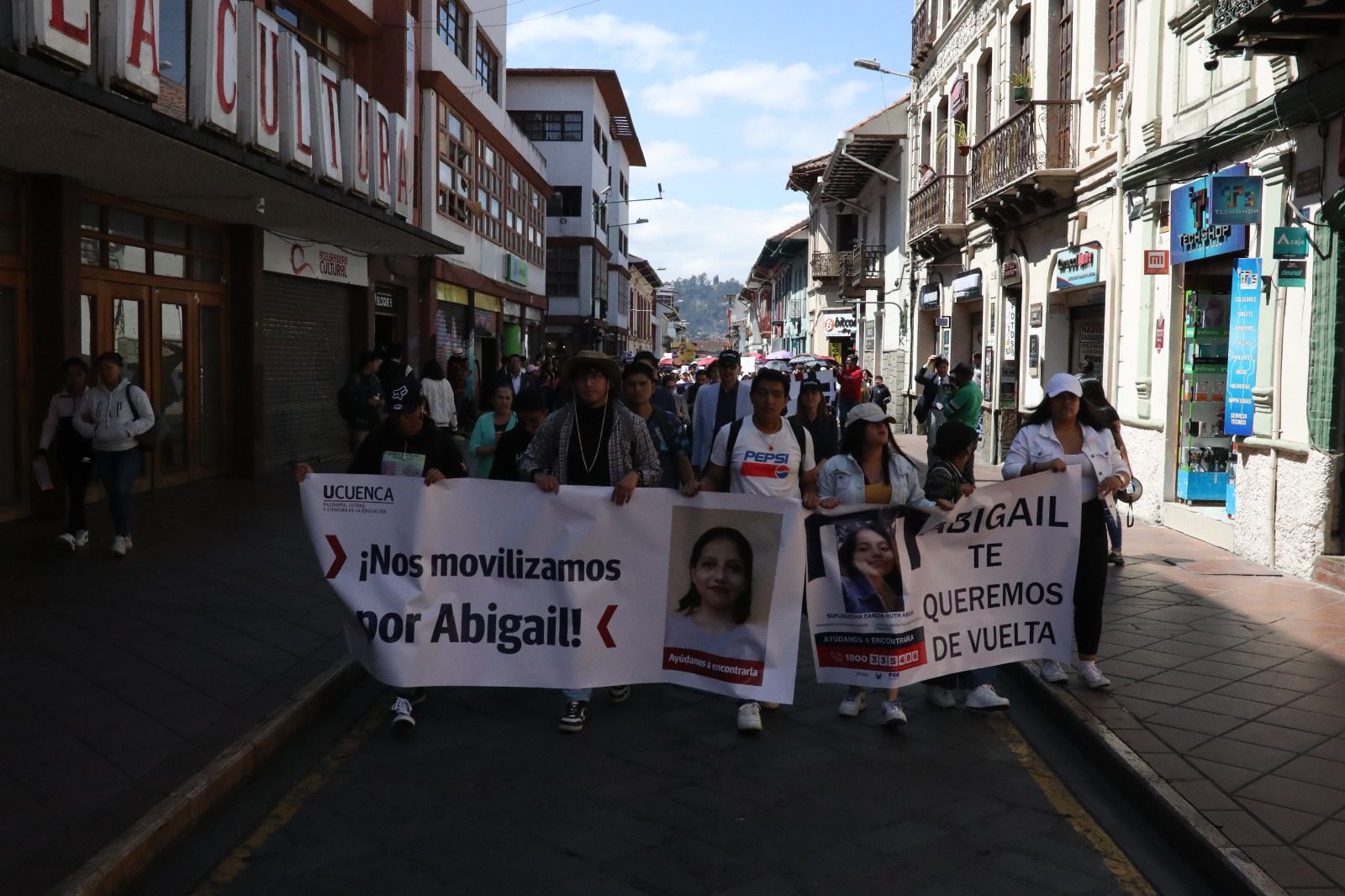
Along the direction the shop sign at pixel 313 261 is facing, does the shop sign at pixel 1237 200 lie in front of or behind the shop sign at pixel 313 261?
in front

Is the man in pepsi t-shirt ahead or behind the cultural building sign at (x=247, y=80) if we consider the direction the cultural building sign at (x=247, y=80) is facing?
ahead

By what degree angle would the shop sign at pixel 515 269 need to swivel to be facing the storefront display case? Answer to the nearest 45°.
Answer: approximately 45° to its right

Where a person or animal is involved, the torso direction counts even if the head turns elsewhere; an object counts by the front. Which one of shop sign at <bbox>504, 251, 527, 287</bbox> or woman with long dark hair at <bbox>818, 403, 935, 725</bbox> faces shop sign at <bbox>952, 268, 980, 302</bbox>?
shop sign at <bbox>504, 251, 527, 287</bbox>

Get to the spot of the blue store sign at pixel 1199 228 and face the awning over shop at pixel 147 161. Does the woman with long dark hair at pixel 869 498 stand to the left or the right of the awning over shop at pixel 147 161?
left

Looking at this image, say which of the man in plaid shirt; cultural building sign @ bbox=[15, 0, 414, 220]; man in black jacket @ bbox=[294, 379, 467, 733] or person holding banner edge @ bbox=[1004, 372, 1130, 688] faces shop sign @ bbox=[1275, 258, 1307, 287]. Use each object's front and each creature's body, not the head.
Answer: cultural building sign @ bbox=[15, 0, 414, 220]

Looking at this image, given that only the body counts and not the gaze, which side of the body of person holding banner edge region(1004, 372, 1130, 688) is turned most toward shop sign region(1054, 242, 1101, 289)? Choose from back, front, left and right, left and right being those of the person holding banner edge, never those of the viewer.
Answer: back

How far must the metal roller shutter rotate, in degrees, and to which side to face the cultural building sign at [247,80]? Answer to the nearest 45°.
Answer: approximately 45° to its right

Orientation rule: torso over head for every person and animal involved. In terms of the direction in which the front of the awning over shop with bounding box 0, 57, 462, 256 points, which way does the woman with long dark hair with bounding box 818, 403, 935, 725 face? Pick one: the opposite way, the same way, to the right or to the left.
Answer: to the right

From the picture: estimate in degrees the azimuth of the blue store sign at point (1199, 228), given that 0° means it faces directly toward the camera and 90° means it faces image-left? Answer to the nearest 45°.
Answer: approximately 45°

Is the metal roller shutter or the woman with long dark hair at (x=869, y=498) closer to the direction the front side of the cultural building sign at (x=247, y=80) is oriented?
the woman with long dark hair
